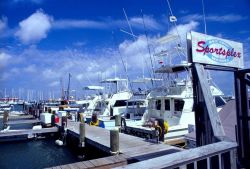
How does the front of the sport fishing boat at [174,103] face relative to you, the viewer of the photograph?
facing away from the viewer and to the right of the viewer

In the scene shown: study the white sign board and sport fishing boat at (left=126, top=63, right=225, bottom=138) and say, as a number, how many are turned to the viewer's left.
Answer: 0

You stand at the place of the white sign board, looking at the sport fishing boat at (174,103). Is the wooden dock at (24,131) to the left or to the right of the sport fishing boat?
left

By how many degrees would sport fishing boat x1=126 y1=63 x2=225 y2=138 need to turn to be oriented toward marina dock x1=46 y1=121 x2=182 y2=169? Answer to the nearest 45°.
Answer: approximately 135° to its right
